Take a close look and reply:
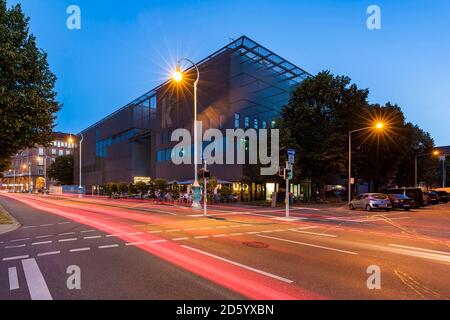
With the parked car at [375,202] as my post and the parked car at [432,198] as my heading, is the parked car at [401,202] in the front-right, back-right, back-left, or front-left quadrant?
front-right

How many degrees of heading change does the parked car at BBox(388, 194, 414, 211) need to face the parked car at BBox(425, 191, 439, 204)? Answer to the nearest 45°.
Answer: approximately 135° to its left

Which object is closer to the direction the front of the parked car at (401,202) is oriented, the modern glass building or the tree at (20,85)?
the tree
